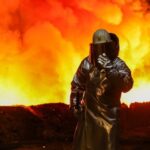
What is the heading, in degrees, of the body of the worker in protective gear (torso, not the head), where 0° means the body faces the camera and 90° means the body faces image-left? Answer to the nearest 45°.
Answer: approximately 0°
